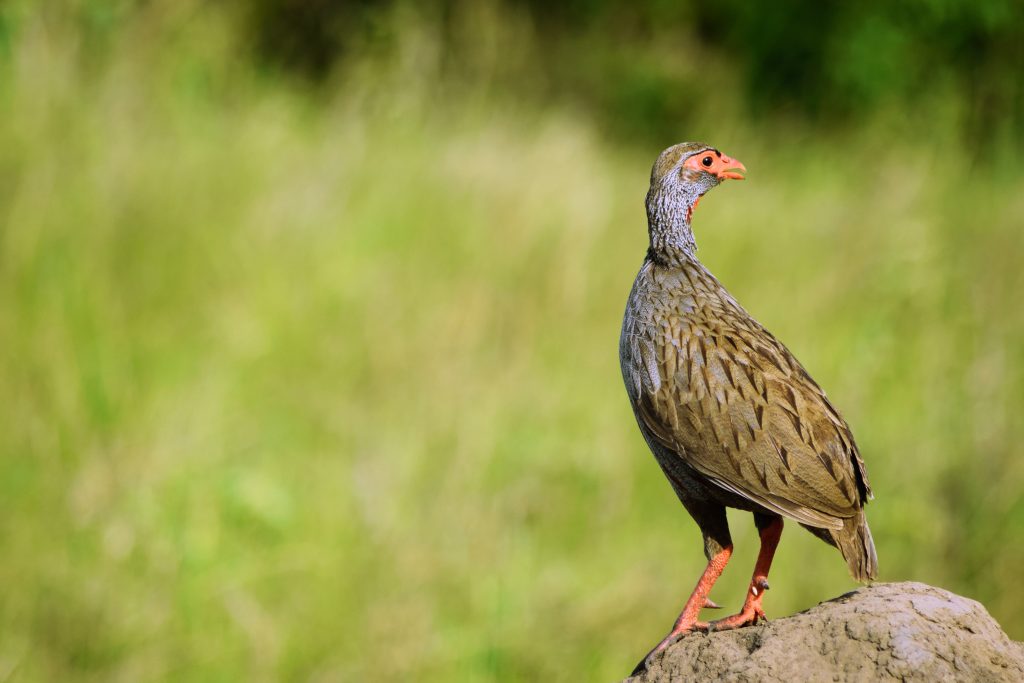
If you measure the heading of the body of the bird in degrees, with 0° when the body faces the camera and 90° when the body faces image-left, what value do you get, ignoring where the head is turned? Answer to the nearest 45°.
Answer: approximately 90°
